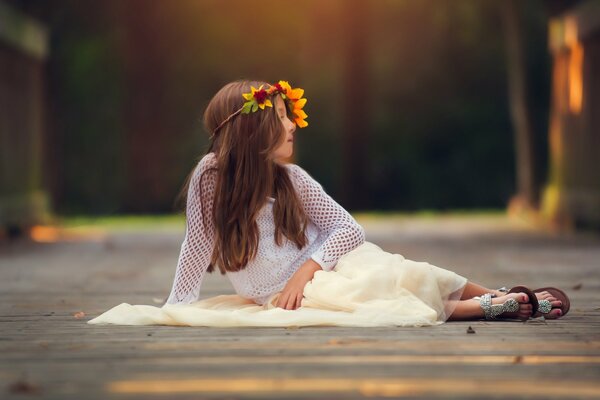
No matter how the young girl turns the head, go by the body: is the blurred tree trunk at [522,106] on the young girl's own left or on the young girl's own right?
on the young girl's own left

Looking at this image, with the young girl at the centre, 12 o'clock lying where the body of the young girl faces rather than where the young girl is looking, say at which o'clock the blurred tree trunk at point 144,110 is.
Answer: The blurred tree trunk is roughly at 7 o'clock from the young girl.

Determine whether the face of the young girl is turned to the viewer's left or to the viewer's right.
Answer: to the viewer's right

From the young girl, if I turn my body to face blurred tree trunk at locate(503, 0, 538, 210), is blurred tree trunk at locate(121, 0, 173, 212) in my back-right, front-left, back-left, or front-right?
front-left

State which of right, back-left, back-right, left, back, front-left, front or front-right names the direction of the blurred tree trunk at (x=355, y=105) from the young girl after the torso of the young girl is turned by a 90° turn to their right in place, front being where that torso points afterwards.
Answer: back-right

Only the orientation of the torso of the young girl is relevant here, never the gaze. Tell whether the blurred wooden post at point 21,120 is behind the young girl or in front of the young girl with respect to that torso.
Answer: behind

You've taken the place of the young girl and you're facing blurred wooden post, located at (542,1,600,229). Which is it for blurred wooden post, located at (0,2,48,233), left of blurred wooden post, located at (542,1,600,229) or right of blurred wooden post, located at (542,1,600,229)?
left
